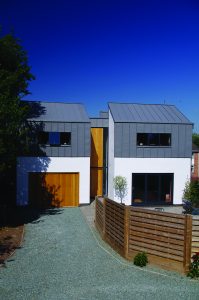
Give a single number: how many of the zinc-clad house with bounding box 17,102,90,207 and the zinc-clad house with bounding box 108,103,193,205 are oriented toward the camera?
2

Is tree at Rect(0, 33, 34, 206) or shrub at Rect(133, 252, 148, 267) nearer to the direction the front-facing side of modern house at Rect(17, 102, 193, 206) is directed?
the shrub

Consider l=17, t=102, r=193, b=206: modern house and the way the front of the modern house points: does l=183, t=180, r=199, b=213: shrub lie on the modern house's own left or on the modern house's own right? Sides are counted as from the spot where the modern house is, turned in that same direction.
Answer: on the modern house's own left

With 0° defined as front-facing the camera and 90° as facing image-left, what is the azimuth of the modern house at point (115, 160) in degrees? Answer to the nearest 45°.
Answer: approximately 0°

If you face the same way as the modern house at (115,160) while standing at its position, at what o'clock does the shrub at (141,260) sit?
The shrub is roughly at 12 o'clock from the modern house.
